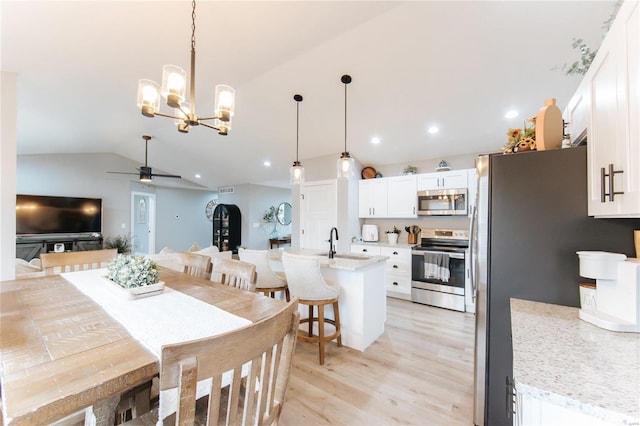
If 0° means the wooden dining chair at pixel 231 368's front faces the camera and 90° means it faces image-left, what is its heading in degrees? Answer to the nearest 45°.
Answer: approximately 135°

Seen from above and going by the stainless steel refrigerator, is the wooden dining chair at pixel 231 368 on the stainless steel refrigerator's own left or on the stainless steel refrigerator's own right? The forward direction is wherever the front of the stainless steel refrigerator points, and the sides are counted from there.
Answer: on the stainless steel refrigerator's own left

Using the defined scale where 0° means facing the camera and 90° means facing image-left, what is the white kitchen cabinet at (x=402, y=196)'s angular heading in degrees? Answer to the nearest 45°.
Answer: approximately 0°

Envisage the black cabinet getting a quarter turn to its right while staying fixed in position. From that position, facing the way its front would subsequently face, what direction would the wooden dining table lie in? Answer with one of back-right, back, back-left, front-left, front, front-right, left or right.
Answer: back-left

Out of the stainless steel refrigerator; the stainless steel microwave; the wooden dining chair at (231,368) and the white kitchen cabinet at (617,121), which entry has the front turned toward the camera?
the stainless steel microwave

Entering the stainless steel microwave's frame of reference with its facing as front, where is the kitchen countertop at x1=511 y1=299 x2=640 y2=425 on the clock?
The kitchen countertop is roughly at 12 o'clock from the stainless steel microwave.

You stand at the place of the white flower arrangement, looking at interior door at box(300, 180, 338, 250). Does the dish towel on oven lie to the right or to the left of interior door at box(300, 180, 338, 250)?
right

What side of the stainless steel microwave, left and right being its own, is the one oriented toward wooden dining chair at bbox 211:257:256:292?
front

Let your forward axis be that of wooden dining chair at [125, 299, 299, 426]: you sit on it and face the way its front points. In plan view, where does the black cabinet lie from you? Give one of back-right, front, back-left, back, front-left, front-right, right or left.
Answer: front-right

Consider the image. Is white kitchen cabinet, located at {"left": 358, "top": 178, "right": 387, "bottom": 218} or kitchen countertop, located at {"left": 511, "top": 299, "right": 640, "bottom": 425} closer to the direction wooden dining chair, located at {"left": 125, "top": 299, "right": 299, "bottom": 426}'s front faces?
the white kitchen cabinet

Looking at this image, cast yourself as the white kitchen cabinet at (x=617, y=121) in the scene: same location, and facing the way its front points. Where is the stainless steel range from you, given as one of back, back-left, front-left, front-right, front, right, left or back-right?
front-right

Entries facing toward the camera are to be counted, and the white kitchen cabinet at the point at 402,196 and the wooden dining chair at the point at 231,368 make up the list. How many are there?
1

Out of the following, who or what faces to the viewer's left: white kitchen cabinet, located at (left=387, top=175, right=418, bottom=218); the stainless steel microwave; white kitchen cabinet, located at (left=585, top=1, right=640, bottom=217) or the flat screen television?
white kitchen cabinet, located at (left=585, top=1, right=640, bottom=217)

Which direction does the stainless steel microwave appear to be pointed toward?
toward the camera

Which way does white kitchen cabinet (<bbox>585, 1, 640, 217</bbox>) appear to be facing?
to the viewer's left

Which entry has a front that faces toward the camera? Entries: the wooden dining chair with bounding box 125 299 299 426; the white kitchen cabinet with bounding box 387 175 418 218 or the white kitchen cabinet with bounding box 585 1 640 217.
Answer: the white kitchen cabinet with bounding box 387 175 418 218

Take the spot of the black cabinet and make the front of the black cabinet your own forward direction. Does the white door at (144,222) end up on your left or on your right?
on your right

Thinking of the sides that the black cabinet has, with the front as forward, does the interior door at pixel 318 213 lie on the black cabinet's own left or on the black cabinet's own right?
on the black cabinet's own left

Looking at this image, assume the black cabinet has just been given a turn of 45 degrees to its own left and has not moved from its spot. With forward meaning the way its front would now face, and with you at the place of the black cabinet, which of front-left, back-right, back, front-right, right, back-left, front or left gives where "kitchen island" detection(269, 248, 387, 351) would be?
front

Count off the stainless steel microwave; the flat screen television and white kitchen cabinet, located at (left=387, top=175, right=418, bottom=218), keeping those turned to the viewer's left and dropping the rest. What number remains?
0
